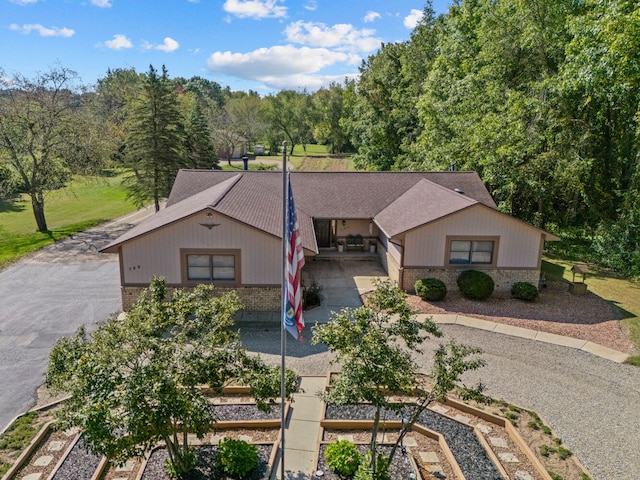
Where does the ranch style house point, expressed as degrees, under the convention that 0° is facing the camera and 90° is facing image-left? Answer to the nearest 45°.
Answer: approximately 0°

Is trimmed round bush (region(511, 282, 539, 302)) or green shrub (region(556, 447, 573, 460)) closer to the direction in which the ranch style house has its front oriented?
the green shrub

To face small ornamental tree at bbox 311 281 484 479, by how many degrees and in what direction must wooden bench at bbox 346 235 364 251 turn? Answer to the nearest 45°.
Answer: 0° — it already faces it

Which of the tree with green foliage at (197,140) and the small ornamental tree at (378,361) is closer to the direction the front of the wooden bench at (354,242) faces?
the small ornamental tree

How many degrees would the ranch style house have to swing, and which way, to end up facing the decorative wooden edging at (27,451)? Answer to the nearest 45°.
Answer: approximately 45° to its right

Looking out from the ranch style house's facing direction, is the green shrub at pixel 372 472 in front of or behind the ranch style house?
in front

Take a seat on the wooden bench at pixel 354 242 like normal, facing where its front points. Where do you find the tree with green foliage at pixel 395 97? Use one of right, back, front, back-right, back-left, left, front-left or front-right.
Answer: back

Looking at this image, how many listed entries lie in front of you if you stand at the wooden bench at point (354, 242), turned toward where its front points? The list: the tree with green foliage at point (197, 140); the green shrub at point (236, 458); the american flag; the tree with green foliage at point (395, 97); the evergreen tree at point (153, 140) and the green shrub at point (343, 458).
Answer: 3

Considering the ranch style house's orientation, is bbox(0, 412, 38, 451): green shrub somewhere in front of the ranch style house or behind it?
in front

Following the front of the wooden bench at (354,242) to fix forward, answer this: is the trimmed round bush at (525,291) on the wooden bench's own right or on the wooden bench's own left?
on the wooden bench's own left

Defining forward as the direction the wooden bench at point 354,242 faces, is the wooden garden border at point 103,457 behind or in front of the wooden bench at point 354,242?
in front

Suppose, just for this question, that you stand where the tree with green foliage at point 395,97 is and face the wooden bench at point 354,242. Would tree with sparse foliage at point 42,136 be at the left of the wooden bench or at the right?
right

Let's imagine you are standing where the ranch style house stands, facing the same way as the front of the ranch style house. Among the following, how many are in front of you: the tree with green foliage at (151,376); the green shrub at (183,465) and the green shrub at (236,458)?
3

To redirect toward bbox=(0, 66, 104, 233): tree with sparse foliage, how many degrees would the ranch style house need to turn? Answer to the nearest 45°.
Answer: approximately 135° to its right

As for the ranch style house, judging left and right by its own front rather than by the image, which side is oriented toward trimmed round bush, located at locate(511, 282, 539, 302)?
left

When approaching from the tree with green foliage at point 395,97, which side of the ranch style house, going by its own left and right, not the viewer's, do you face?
back
